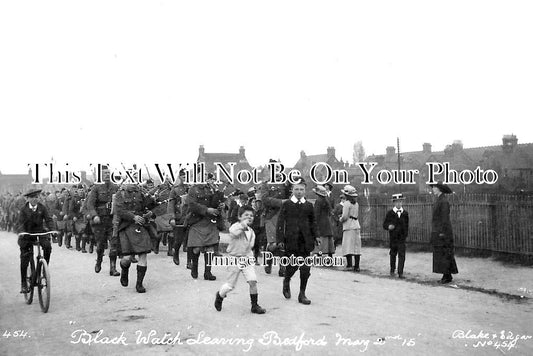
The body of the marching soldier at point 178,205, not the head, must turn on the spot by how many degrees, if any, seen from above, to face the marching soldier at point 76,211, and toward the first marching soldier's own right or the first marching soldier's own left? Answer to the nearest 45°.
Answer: approximately 180°

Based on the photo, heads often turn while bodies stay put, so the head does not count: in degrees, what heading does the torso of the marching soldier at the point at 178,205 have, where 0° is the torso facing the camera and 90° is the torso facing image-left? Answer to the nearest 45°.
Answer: approximately 315°

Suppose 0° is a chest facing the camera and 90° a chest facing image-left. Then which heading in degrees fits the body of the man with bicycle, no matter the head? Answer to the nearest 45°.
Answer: approximately 0°

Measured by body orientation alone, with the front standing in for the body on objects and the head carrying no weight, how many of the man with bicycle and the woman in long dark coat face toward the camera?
1

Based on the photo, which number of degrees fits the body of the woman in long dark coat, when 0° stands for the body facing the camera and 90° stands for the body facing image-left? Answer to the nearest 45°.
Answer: approximately 90°

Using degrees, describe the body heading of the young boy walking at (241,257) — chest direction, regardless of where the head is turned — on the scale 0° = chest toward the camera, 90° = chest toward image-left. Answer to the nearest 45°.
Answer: approximately 315°

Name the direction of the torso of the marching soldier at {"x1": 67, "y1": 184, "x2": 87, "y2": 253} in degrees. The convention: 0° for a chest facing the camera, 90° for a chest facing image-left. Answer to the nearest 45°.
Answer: approximately 315°

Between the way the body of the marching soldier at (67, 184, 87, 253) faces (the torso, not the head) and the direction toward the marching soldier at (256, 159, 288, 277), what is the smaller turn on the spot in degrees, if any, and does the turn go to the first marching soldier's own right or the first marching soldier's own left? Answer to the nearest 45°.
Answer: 0° — they already face them

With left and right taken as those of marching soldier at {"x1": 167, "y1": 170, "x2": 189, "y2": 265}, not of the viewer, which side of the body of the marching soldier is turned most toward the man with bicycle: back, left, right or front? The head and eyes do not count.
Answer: right
